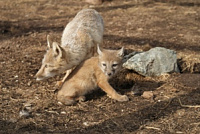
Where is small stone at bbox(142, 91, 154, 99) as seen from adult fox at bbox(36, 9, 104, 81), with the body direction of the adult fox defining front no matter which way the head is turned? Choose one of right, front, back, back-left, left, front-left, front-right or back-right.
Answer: left

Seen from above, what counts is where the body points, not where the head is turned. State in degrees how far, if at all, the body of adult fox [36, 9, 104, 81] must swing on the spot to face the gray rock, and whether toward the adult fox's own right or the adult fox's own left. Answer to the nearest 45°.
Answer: approximately 135° to the adult fox's own left

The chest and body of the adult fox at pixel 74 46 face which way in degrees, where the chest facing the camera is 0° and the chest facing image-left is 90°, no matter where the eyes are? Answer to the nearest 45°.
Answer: approximately 45°

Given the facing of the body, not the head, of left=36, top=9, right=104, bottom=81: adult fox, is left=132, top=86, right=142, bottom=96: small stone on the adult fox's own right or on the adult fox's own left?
on the adult fox's own left
